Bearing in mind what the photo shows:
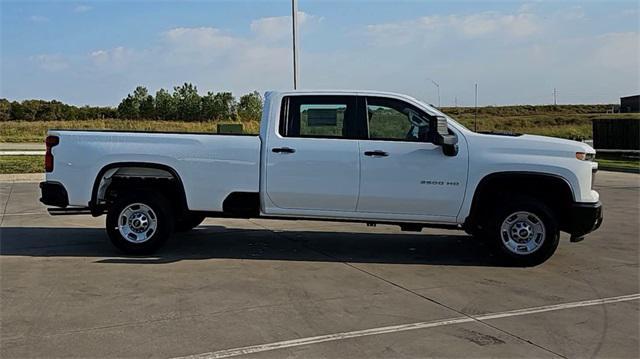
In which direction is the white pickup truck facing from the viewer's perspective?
to the viewer's right
